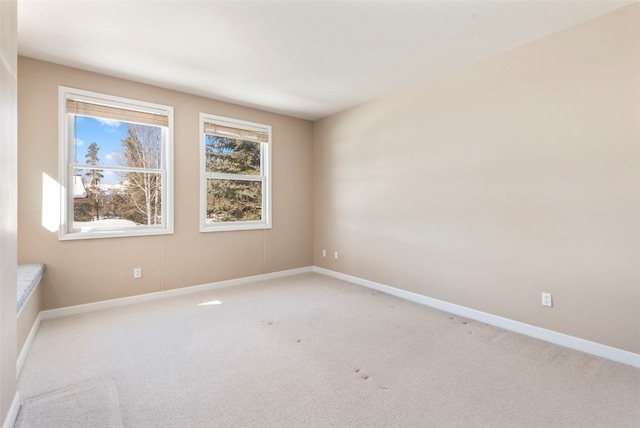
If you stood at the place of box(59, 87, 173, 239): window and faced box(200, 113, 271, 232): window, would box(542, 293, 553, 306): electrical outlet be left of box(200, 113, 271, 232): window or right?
right

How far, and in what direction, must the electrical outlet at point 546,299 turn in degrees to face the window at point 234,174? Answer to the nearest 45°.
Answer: approximately 90° to its right

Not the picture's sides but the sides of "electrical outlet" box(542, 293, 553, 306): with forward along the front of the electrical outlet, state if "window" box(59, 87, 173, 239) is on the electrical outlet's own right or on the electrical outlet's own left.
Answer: on the electrical outlet's own right
